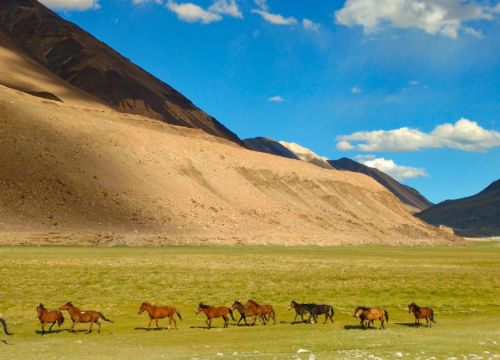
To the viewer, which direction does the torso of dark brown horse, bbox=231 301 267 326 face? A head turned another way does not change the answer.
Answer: to the viewer's left

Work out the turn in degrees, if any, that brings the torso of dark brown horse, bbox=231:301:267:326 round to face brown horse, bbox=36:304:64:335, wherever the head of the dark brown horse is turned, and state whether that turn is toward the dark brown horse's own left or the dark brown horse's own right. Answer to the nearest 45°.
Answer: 0° — it already faces it

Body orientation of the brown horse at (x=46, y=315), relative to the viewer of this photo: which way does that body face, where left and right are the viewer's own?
facing the viewer and to the left of the viewer

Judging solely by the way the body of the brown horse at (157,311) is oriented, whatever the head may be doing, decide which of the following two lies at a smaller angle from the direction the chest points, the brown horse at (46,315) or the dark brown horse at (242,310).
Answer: the brown horse

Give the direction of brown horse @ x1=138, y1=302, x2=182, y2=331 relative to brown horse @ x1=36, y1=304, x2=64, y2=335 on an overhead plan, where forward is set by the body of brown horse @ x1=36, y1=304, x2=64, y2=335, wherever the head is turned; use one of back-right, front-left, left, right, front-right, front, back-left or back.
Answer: back-left

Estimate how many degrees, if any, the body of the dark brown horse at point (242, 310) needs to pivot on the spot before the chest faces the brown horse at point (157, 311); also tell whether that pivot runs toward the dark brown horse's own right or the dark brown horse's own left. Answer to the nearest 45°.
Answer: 0° — it already faces it

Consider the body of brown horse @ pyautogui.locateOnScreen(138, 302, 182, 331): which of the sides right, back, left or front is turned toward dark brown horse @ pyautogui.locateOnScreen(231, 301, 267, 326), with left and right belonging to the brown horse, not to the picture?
back

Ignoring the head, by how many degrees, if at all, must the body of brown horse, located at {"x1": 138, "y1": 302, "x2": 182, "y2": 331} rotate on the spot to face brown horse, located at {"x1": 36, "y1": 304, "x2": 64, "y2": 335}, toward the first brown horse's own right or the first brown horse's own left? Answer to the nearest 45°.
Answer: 0° — it already faces it

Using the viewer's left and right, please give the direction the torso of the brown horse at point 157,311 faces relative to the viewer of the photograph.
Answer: facing to the left of the viewer
